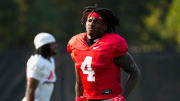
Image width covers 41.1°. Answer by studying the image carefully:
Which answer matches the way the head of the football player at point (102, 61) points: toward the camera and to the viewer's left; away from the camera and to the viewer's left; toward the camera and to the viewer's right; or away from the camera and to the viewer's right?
toward the camera and to the viewer's left

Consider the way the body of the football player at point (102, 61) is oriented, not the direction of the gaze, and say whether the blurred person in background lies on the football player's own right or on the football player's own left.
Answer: on the football player's own right

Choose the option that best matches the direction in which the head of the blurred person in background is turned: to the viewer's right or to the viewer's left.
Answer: to the viewer's right

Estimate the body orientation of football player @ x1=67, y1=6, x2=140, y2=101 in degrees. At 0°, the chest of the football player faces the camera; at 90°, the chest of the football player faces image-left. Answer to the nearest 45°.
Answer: approximately 45°
